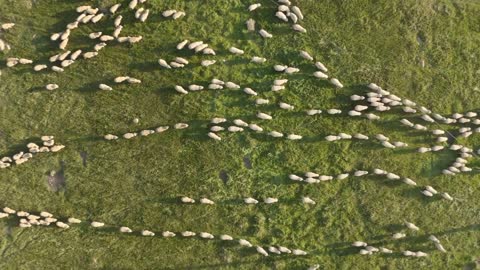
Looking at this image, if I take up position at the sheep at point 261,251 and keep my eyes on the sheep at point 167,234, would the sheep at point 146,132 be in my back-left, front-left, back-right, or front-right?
front-right

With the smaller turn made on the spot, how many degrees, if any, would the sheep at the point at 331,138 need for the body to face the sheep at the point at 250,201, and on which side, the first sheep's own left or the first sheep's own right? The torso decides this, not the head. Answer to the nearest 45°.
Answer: approximately 135° to the first sheep's own right

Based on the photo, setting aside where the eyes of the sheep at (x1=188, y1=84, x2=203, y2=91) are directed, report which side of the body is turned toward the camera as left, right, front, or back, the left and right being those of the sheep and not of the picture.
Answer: right

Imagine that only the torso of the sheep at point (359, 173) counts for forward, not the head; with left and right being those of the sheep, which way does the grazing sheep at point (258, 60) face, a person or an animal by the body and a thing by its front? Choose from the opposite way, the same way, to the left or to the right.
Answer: the same way

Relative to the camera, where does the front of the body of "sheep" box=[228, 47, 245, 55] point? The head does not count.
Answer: to the viewer's right

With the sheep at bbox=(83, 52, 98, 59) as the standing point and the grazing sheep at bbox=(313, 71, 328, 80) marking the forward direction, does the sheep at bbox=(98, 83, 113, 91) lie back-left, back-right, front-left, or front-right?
front-right

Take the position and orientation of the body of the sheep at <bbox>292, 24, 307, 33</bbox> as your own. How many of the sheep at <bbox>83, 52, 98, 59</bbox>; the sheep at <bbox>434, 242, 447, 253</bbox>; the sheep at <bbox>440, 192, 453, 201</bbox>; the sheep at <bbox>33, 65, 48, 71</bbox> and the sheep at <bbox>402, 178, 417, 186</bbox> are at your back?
2
